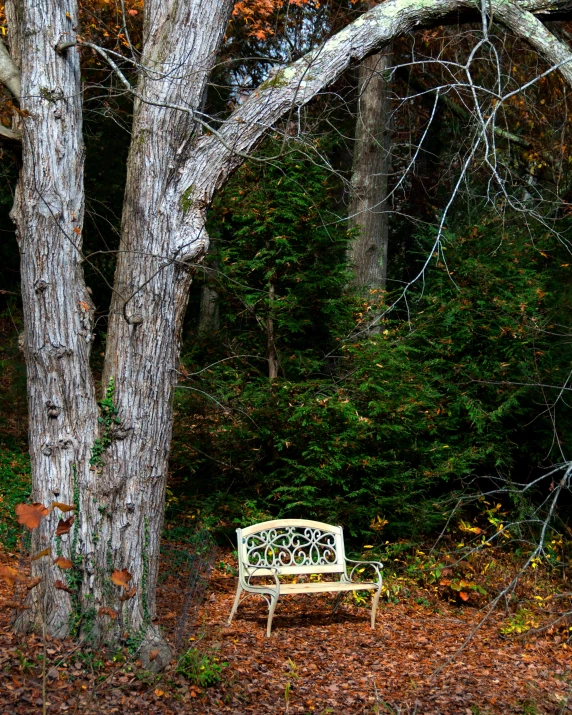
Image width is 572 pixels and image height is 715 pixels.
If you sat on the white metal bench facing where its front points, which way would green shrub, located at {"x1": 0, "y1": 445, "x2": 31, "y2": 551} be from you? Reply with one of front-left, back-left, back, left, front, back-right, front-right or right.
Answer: back

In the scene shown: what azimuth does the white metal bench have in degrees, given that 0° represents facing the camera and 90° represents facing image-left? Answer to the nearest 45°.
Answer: approximately 315°

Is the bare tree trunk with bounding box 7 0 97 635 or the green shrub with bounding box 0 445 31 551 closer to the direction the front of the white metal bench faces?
the bare tree trunk

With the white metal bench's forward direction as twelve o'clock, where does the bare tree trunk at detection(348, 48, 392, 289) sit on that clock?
The bare tree trunk is roughly at 8 o'clock from the white metal bench.

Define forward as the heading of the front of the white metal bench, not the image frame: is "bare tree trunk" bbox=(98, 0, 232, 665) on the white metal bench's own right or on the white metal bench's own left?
on the white metal bench's own right

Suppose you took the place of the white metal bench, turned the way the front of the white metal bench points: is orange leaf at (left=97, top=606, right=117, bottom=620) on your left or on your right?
on your right

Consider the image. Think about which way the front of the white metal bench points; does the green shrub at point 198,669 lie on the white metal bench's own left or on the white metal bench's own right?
on the white metal bench's own right

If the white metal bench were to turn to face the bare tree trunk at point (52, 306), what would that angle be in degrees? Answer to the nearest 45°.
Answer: approximately 90° to its right
